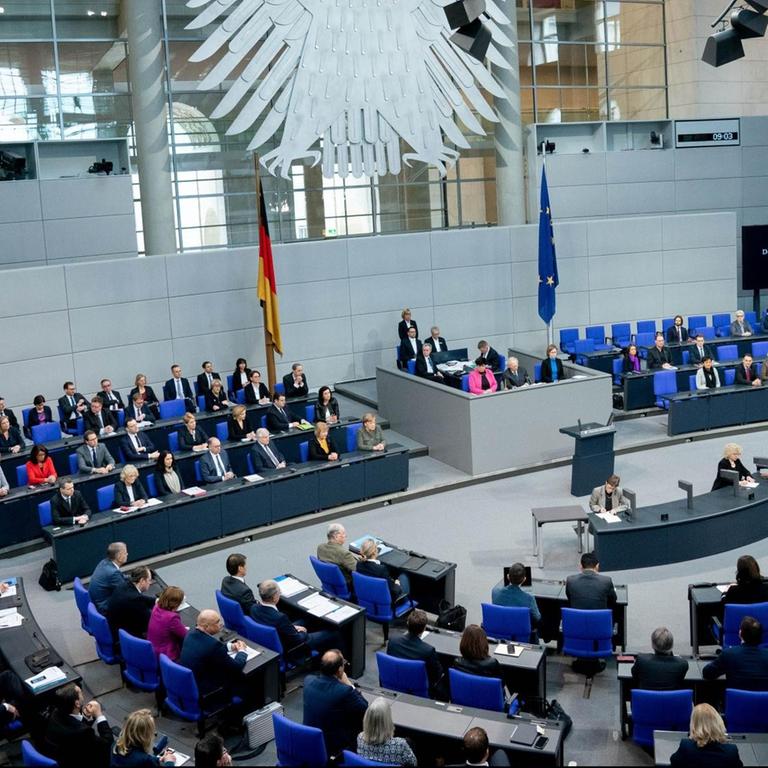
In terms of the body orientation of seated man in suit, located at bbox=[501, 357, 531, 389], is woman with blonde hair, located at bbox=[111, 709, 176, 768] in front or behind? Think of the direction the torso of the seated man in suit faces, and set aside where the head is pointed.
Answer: in front

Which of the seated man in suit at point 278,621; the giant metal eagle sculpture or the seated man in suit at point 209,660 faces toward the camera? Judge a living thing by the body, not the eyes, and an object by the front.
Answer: the giant metal eagle sculpture

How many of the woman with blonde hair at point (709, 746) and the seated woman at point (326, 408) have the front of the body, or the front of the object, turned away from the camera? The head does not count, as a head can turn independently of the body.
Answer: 1

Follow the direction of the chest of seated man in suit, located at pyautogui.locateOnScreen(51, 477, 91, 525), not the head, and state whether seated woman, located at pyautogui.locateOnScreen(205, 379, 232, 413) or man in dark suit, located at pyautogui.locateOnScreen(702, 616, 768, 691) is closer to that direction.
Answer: the man in dark suit

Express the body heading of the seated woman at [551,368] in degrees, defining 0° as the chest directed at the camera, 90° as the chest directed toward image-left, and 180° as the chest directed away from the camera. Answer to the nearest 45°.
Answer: approximately 0°

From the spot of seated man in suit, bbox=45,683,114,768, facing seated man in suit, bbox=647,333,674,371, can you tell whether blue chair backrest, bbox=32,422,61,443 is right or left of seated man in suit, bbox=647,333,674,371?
left

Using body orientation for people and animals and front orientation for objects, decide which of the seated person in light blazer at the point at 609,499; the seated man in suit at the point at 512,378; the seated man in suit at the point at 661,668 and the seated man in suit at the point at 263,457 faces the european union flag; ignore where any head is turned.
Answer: the seated man in suit at the point at 661,668

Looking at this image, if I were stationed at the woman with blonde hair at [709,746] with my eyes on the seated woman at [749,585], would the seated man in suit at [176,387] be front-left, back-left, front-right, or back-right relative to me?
front-left

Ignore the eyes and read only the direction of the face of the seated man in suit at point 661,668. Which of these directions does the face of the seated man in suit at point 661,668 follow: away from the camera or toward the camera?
away from the camera

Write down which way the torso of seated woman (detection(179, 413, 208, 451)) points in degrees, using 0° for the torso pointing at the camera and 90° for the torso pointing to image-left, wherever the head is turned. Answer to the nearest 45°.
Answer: approximately 315°

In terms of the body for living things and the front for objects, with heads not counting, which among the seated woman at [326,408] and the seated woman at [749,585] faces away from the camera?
the seated woman at [749,585]

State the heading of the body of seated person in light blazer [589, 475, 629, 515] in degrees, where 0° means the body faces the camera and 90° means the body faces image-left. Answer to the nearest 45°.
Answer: approximately 0°

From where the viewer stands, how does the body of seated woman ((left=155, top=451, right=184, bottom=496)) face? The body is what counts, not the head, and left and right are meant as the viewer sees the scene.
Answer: facing the viewer and to the right of the viewer

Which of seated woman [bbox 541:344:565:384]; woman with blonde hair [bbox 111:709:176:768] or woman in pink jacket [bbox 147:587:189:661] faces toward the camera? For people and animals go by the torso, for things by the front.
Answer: the seated woman

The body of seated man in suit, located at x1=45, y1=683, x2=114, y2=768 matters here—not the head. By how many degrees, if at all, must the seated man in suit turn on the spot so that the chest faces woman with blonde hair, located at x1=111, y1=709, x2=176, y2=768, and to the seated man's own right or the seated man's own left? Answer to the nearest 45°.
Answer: approximately 90° to the seated man's own right

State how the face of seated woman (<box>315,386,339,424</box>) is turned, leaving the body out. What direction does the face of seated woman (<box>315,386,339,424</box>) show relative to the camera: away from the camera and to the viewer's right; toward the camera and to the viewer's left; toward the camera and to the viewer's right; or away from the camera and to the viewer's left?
toward the camera and to the viewer's right

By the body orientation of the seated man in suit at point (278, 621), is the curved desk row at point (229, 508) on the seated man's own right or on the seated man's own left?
on the seated man's own left

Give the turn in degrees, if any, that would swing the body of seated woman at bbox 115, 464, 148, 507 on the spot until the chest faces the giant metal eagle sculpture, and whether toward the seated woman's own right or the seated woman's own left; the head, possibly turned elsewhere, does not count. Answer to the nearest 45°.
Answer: approximately 90° to the seated woman's own left

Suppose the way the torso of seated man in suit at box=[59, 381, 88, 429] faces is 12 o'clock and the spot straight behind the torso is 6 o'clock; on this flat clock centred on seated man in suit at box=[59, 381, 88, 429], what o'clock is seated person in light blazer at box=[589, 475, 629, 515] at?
seated person in light blazer at box=[589, 475, 629, 515] is roughly at 12 o'clock from seated man in suit at box=[59, 381, 88, 429].

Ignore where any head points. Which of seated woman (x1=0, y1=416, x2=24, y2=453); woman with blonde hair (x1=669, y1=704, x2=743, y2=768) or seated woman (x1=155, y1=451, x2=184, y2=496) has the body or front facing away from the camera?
the woman with blonde hair

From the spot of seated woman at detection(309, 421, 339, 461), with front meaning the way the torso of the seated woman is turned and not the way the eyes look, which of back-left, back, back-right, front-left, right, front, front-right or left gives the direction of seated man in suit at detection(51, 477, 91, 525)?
right
